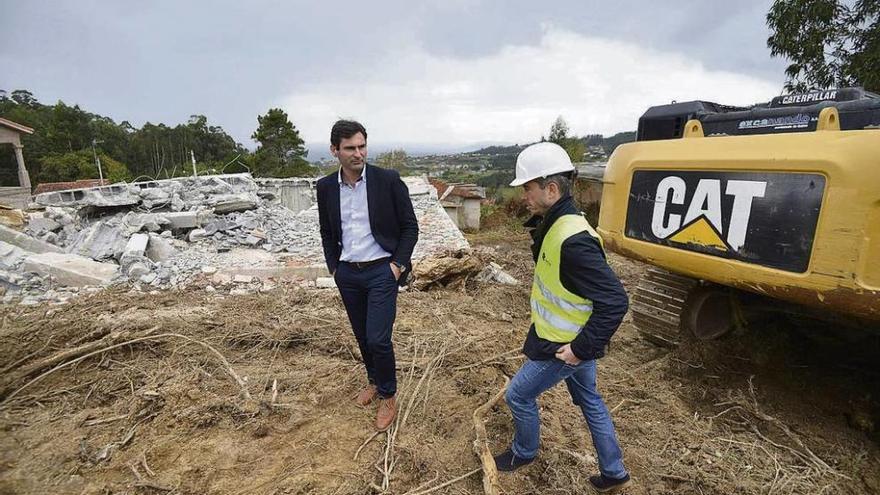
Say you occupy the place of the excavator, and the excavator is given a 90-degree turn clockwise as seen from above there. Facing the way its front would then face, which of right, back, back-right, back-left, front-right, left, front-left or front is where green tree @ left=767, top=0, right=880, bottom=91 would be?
back-left

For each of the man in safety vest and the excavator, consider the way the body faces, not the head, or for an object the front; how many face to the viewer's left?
1

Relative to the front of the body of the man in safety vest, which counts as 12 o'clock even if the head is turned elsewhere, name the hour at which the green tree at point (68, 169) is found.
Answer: The green tree is roughly at 1 o'clock from the man in safety vest.

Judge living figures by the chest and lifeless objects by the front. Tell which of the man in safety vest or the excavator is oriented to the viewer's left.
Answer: the man in safety vest

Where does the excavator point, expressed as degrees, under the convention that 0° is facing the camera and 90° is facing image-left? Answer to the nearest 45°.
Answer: approximately 225°

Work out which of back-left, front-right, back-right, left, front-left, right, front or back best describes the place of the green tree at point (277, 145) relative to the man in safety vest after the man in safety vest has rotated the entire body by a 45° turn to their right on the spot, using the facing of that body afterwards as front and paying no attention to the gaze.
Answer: front

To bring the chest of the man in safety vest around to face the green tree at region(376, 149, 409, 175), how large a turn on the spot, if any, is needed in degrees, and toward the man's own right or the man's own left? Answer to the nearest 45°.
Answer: approximately 45° to the man's own right

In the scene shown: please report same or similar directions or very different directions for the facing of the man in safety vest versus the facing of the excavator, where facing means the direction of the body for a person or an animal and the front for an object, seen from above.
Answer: very different directions

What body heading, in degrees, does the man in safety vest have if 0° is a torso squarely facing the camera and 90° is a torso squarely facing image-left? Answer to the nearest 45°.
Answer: approximately 90°

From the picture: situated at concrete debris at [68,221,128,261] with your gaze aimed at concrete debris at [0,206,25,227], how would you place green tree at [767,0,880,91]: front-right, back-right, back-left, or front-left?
back-right

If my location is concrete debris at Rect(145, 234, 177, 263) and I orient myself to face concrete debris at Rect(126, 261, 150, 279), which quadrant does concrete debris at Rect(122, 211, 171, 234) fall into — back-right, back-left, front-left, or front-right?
back-right

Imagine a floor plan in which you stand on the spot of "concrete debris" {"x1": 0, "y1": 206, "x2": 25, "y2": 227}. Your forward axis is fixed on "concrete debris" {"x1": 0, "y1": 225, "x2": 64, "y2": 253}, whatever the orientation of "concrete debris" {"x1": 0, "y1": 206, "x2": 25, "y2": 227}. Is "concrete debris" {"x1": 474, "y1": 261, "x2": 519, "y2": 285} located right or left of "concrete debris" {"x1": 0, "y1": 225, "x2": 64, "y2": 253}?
left

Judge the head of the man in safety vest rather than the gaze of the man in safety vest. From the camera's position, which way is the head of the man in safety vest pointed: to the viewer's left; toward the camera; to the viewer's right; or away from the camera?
to the viewer's left
